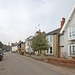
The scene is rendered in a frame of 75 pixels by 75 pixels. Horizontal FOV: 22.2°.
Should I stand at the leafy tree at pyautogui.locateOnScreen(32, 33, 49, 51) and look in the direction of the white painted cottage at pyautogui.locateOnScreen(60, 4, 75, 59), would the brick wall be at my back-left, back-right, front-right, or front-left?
front-right

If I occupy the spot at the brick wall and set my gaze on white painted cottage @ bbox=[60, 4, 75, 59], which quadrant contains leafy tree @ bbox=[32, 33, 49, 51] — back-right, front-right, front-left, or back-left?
front-left

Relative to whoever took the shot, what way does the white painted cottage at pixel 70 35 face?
facing the viewer and to the left of the viewer
